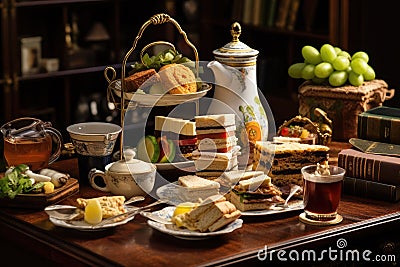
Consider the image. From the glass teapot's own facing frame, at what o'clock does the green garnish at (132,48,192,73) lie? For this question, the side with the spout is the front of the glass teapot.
The green garnish is roughly at 6 o'clock from the glass teapot.

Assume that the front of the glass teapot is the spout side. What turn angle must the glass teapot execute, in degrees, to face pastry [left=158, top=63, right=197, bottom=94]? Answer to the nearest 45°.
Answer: approximately 180°

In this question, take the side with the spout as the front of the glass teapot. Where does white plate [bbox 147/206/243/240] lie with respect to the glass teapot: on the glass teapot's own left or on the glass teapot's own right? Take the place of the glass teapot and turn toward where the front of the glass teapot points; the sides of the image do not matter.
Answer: on the glass teapot's own left

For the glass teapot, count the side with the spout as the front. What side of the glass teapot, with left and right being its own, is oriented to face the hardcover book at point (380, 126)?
back

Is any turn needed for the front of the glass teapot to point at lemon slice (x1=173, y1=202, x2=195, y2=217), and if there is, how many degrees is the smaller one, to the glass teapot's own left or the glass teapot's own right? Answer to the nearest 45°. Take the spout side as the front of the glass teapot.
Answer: approximately 135° to the glass teapot's own left

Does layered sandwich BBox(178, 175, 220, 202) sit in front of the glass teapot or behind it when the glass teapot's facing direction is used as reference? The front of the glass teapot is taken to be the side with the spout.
behind

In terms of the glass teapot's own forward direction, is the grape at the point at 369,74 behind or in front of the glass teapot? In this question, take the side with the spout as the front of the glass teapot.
behind

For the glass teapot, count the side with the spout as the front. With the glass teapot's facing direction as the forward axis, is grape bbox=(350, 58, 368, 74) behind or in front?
behind

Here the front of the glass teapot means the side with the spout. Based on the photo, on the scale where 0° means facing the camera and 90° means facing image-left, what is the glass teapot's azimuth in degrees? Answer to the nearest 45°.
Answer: approximately 90°

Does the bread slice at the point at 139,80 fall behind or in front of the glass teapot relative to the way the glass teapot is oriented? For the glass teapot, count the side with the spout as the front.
behind

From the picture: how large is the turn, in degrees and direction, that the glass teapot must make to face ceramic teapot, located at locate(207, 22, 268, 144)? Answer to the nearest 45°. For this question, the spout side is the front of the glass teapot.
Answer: approximately 180°

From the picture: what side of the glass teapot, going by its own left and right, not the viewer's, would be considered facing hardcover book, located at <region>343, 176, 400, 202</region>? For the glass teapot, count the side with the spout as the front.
back

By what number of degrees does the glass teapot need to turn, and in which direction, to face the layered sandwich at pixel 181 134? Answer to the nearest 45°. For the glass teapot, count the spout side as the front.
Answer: approximately 180°

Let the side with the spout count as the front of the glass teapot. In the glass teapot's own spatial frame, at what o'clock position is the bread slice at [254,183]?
The bread slice is roughly at 7 o'clock from the glass teapot.
